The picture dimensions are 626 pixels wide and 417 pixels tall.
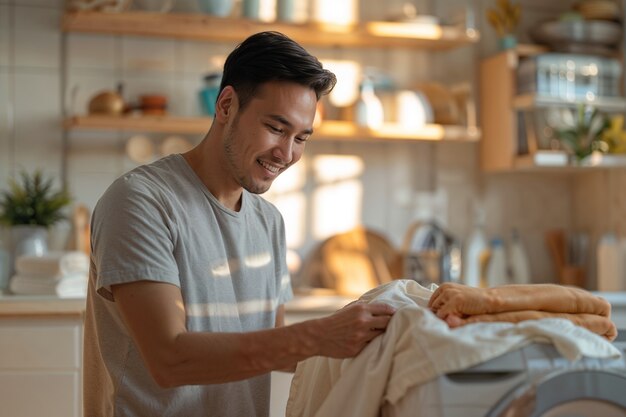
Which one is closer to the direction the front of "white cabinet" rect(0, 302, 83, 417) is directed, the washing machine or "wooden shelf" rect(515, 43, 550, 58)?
the washing machine

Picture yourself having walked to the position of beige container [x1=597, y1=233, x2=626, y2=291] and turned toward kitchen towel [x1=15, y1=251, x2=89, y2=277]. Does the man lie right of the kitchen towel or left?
left

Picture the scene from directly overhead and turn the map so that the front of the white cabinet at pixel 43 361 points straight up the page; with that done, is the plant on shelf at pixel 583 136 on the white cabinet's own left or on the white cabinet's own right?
on the white cabinet's own left

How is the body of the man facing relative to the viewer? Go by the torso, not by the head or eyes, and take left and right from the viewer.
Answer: facing the viewer and to the right of the viewer

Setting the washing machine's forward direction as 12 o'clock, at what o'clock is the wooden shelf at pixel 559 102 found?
The wooden shelf is roughly at 6 o'clock from the washing machine.

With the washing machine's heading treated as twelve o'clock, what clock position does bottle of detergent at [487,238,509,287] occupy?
The bottle of detergent is roughly at 6 o'clock from the washing machine.

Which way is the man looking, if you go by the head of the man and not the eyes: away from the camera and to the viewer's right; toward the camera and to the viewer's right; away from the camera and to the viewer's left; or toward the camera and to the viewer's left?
toward the camera and to the viewer's right

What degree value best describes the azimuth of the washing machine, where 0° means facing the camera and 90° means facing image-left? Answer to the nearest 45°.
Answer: approximately 0°

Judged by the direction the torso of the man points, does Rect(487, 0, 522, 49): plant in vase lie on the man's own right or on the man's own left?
on the man's own left

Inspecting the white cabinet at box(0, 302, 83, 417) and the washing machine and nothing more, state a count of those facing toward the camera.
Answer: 2
